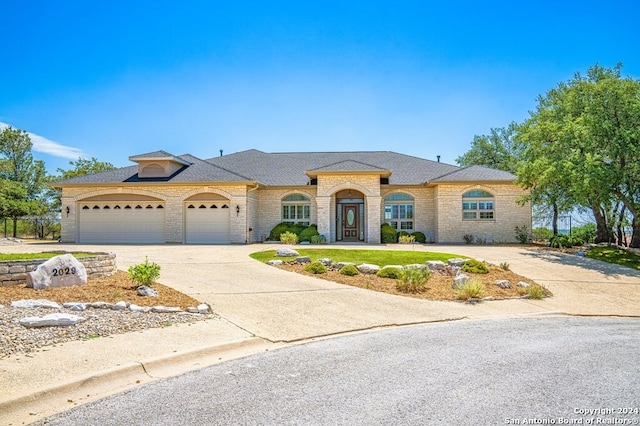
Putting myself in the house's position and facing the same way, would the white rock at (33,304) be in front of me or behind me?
in front

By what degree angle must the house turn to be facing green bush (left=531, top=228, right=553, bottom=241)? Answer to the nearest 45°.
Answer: approximately 90° to its left

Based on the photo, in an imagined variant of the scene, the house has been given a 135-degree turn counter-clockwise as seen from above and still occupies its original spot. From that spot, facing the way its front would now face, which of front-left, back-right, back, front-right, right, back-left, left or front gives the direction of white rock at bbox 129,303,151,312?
back-right

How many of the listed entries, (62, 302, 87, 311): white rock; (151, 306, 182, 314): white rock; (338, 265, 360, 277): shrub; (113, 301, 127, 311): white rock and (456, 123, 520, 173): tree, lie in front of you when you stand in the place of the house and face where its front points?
4

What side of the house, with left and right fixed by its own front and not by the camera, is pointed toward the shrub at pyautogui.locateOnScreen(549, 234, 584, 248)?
left

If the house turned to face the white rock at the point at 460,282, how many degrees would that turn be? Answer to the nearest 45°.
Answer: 0° — it already faces it

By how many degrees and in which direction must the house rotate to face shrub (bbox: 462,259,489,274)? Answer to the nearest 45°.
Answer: approximately 45° to its left

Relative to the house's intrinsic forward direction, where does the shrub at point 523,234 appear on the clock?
The shrub is roughly at 9 o'clock from the house.

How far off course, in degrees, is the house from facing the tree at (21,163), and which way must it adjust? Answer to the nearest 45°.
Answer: approximately 135° to its right

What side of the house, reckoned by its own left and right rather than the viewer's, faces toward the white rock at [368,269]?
front

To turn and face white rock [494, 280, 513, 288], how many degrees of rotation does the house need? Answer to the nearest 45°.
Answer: approximately 45° to its left

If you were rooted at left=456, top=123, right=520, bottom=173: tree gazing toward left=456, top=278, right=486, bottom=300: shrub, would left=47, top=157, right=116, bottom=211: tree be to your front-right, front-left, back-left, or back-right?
front-right

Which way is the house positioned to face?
toward the camera

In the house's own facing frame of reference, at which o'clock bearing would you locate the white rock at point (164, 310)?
The white rock is roughly at 12 o'clock from the house.

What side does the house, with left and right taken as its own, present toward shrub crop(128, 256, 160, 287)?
front

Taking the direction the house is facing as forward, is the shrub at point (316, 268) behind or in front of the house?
in front

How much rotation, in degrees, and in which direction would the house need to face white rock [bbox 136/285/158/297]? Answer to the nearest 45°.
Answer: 0° — it already faces it

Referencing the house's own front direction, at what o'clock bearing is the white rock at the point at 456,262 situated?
The white rock is roughly at 11 o'clock from the house.

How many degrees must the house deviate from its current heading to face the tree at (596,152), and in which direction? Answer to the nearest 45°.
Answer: approximately 45° to its left
